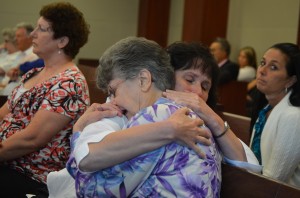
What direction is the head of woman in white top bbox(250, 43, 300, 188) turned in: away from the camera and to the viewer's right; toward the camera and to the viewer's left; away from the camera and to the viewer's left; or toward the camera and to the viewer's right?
toward the camera and to the viewer's left

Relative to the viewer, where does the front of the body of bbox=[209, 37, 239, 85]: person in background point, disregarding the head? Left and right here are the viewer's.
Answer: facing the viewer and to the left of the viewer

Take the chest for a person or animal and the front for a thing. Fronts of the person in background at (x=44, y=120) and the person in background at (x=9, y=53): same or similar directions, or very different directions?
same or similar directions

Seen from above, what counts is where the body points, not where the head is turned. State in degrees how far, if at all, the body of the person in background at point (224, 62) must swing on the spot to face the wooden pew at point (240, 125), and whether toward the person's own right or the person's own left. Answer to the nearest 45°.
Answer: approximately 45° to the person's own left

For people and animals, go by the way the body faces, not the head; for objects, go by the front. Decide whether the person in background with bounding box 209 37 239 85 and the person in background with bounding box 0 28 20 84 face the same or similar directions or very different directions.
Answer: same or similar directions

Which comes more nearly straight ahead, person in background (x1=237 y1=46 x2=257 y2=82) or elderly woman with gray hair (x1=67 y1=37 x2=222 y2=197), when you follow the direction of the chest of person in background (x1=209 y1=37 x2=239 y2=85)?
the elderly woman with gray hair
